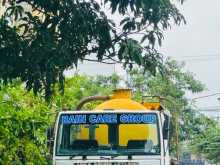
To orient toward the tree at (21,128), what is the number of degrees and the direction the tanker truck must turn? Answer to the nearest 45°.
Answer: approximately 135° to its right

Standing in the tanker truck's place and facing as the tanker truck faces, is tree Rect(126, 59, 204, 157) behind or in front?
behind

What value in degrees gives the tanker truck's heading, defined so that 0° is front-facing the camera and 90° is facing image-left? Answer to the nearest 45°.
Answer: approximately 0°
